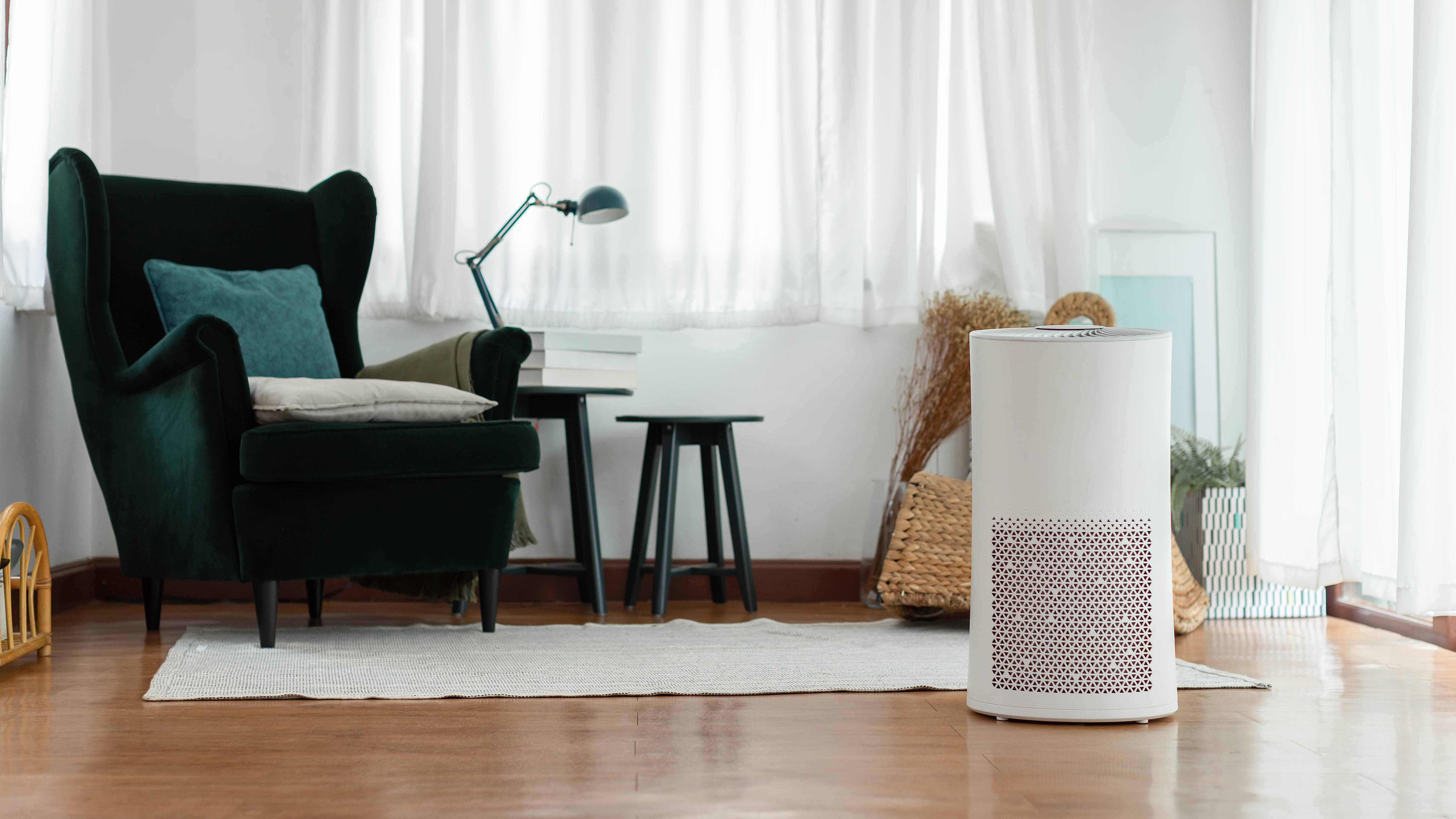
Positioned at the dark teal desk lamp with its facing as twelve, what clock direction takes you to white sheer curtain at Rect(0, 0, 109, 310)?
The white sheer curtain is roughly at 6 o'clock from the dark teal desk lamp.

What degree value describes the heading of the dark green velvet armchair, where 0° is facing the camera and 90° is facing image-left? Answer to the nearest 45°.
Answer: approximately 315°

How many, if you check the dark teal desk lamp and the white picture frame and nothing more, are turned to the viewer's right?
1

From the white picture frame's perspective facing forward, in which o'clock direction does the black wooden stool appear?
The black wooden stool is roughly at 2 o'clock from the white picture frame.

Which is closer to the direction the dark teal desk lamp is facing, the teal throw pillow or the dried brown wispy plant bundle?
the dried brown wispy plant bundle

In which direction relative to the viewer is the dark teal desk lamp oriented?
to the viewer's right

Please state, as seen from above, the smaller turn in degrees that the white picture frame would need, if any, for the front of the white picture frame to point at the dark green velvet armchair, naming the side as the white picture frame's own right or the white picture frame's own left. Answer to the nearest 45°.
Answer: approximately 45° to the white picture frame's own right

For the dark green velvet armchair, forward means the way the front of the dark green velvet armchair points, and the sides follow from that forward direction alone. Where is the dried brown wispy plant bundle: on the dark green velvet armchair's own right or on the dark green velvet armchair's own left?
on the dark green velvet armchair's own left

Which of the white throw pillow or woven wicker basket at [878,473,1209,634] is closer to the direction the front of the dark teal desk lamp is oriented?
the woven wicker basket

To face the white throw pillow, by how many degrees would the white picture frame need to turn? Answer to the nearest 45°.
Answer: approximately 45° to its right

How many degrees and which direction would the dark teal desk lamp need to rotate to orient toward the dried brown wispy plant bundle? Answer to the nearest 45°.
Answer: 0° — it already faces it

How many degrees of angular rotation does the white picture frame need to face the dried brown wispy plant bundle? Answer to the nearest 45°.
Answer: approximately 45° to its right
